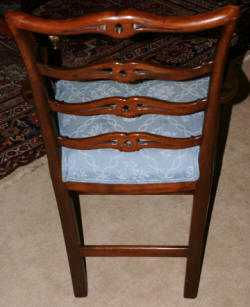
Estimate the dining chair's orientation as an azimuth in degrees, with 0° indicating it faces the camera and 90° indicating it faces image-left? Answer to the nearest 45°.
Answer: approximately 180°
